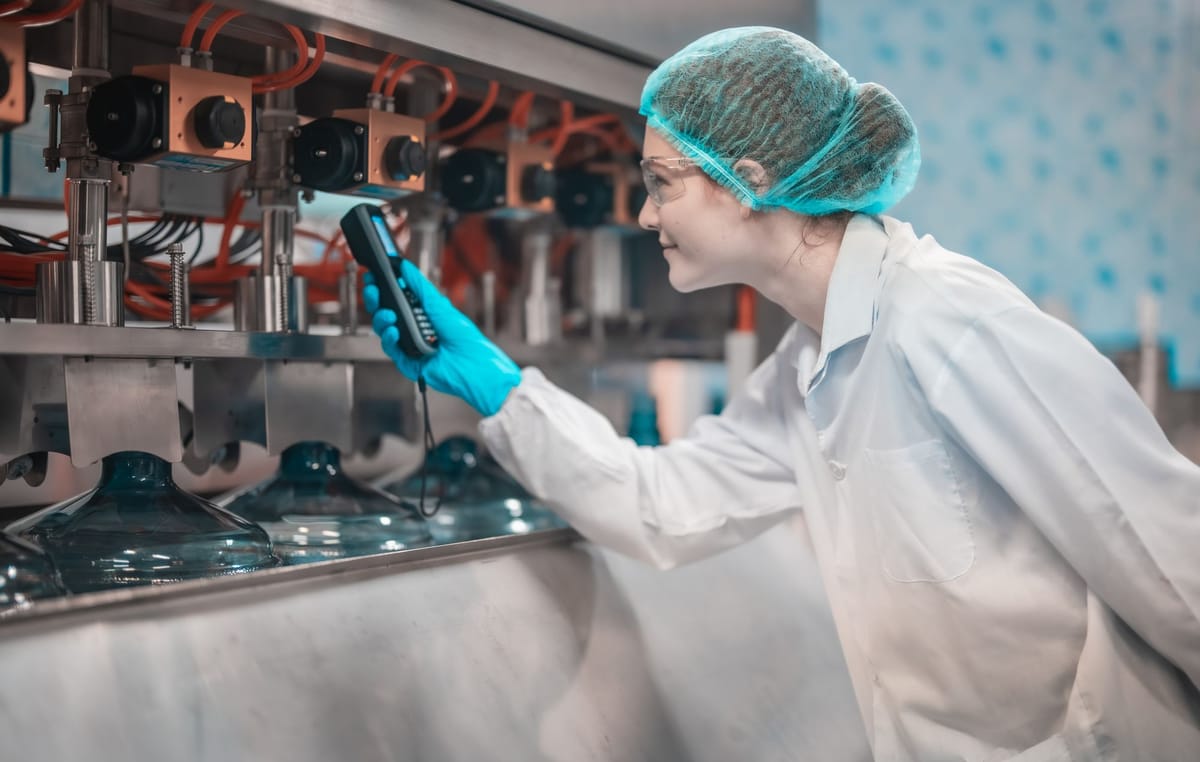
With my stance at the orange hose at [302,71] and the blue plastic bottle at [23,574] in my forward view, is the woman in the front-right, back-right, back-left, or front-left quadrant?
back-left

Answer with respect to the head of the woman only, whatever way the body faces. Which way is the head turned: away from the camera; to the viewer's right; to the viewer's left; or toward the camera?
to the viewer's left

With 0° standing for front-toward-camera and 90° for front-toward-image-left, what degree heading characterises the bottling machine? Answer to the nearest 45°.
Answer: approximately 315°

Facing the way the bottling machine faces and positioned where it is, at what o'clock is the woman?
The woman is roughly at 11 o'clock from the bottling machine.
